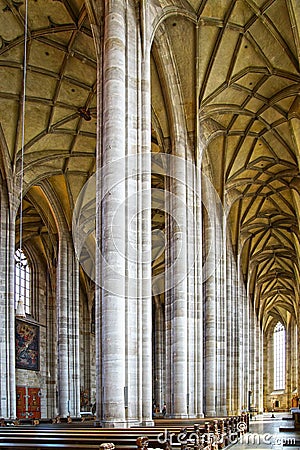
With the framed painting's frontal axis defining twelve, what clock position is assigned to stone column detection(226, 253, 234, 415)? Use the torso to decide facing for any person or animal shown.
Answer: The stone column is roughly at 11 o'clock from the framed painting.

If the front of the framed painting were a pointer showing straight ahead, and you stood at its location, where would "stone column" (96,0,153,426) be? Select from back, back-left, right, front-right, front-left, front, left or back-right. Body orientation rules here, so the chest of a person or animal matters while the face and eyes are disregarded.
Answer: front-right

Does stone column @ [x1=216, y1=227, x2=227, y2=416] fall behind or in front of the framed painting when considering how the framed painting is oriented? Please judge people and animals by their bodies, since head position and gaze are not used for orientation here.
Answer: in front

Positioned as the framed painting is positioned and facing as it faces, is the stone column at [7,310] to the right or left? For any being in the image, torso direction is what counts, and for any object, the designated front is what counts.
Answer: on its right

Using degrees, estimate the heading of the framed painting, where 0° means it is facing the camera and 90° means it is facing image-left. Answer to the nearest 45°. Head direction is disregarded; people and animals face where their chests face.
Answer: approximately 315°
